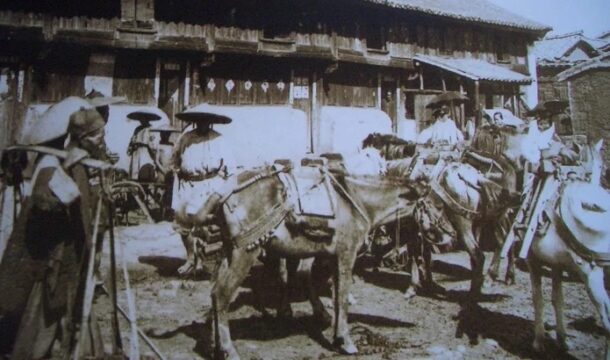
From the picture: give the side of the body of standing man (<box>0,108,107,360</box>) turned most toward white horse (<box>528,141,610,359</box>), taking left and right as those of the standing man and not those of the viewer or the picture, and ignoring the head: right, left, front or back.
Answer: front

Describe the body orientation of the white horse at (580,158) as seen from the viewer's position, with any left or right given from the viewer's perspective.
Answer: facing to the left of the viewer

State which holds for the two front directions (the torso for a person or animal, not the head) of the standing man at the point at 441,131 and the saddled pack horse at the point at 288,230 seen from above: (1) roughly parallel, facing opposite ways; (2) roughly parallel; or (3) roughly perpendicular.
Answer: roughly perpendicular

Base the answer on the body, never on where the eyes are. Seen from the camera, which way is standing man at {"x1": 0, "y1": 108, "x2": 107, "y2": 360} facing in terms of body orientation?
to the viewer's right

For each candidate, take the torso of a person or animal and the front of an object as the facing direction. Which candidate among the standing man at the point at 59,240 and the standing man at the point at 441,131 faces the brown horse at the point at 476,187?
the standing man at the point at 59,240
